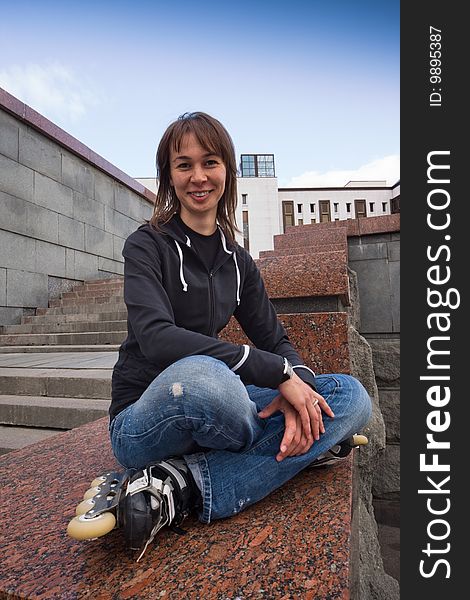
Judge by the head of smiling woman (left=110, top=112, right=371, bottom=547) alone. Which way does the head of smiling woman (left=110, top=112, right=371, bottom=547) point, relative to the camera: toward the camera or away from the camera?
toward the camera

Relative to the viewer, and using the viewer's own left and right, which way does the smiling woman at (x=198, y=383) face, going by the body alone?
facing the viewer and to the right of the viewer

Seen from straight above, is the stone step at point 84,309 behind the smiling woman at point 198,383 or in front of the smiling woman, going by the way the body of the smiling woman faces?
behind

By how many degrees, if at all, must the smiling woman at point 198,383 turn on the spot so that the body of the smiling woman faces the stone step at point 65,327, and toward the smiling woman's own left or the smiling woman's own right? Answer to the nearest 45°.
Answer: approximately 180°
